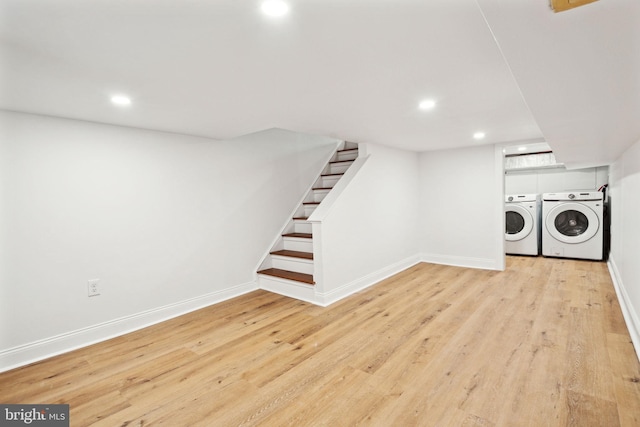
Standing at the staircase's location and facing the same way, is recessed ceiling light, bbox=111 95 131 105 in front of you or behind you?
in front

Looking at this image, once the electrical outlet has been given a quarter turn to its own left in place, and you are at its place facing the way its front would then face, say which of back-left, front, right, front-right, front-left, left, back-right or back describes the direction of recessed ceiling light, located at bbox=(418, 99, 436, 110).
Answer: front-right

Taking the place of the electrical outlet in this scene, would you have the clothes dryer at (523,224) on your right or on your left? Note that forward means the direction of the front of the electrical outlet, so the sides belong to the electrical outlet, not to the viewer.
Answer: on your left

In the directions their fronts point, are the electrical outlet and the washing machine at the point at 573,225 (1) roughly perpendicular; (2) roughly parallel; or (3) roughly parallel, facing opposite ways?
roughly perpendicular

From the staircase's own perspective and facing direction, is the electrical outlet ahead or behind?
ahead

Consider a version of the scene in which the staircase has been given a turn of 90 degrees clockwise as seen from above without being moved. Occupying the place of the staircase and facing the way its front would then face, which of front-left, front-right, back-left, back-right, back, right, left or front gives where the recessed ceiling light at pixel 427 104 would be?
back

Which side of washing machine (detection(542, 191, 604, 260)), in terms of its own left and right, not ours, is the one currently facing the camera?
front

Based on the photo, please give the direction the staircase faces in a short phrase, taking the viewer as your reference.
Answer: facing the viewer and to the left of the viewer

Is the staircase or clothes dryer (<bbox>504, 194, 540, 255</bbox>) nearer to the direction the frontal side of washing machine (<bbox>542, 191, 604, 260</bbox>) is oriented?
the staircase

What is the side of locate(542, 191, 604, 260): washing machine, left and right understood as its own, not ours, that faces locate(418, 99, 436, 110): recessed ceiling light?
front

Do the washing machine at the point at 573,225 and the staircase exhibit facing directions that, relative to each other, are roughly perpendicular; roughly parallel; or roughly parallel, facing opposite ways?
roughly parallel

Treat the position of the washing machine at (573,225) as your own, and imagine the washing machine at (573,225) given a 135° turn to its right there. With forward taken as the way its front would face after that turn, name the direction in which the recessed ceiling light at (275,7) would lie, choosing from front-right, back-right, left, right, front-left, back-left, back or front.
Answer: back-left
